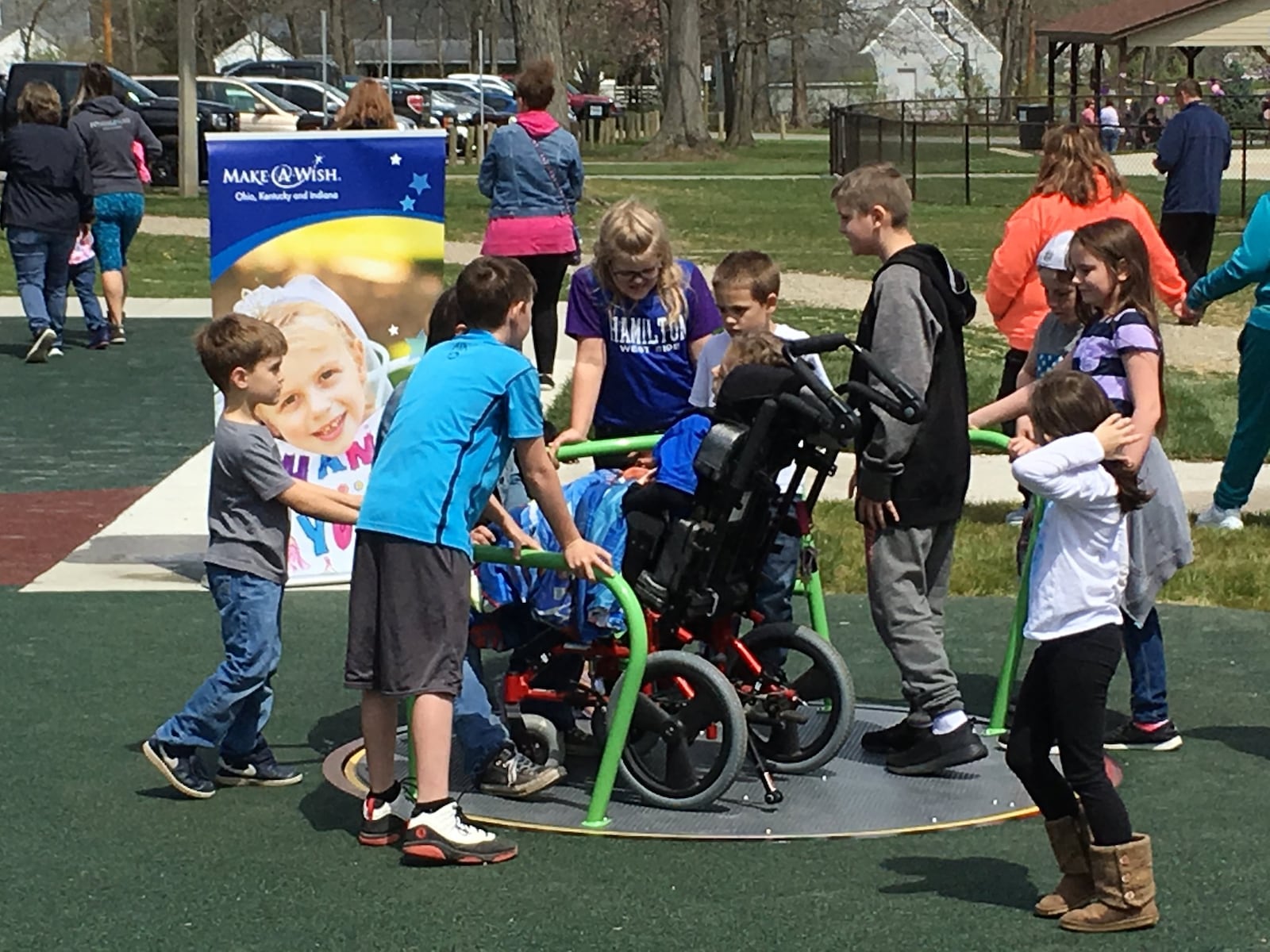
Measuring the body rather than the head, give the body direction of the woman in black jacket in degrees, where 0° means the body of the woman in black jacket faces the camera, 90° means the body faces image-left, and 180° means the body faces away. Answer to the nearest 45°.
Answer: approximately 180°

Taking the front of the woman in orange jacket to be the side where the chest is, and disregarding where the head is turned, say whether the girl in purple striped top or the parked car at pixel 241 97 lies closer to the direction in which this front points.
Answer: the parked car

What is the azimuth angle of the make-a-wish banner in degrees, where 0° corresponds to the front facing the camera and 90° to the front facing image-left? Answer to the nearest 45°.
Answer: approximately 0°

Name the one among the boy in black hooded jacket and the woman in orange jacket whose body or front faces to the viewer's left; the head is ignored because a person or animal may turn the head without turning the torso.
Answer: the boy in black hooded jacket

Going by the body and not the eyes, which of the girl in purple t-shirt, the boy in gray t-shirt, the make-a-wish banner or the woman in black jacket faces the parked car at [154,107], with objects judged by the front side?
the woman in black jacket

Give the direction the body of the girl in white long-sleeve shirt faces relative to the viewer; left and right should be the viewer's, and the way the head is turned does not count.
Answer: facing to the left of the viewer

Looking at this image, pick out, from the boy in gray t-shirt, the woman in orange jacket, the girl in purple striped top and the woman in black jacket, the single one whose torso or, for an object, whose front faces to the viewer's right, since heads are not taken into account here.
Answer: the boy in gray t-shirt

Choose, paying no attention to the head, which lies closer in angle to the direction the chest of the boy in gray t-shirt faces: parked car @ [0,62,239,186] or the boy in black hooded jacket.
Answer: the boy in black hooded jacket

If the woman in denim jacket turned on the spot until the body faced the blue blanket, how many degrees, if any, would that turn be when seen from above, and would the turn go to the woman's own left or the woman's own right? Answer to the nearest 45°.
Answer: approximately 180°

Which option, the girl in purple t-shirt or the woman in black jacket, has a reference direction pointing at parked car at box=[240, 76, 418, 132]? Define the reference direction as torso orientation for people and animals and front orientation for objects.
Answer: the woman in black jacket

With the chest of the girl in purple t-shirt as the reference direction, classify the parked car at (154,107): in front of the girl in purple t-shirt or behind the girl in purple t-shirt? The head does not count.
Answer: behind

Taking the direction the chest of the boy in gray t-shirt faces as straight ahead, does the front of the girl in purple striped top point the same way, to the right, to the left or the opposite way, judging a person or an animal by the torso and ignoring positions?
the opposite way

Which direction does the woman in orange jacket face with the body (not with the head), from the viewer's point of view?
away from the camera

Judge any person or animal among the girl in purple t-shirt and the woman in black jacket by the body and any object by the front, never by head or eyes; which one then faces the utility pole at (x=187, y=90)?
the woman in black jacket

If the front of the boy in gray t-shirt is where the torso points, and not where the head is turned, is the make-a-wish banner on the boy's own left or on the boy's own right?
on the boy's own left

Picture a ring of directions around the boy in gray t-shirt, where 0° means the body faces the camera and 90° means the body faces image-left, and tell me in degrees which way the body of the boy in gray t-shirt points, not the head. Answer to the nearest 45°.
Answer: approximately 270°

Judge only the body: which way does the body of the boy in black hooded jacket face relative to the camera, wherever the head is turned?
to the viewer's left

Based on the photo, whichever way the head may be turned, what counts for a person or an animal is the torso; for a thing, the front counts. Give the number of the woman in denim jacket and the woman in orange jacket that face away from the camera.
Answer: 2

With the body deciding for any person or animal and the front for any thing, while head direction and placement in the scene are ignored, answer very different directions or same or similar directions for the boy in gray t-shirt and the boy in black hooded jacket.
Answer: very different directions

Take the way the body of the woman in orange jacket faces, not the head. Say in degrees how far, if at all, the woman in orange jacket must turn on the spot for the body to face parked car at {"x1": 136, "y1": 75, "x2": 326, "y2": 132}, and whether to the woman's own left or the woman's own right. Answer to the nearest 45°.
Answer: approximately 45° to the woman's own left

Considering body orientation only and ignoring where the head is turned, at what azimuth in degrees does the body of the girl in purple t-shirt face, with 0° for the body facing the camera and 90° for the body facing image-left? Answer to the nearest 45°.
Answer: approximately 0°
